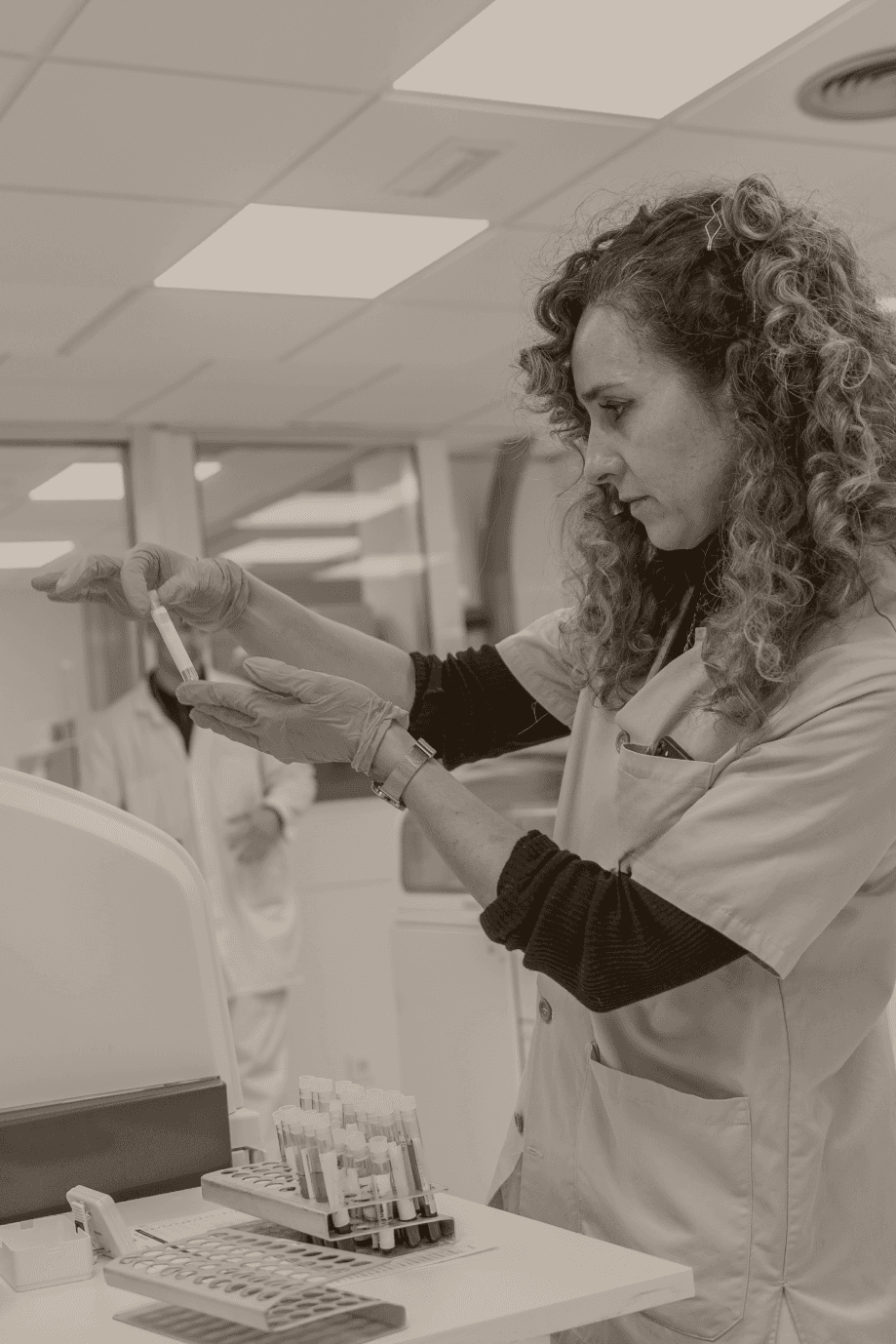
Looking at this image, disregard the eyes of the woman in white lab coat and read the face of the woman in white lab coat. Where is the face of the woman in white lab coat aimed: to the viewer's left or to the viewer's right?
to the viewer's left

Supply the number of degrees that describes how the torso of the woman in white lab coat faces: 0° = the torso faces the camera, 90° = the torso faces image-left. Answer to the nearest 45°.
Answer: approximately 90°

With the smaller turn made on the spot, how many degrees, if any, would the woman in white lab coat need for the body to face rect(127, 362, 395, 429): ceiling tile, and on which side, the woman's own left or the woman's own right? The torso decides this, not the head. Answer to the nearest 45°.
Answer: approximately 90° to the woman's own right

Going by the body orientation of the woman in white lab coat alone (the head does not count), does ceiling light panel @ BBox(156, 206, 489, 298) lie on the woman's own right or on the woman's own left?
on the woman's own right

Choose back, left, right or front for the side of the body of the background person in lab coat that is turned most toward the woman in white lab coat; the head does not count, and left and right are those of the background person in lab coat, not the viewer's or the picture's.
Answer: front

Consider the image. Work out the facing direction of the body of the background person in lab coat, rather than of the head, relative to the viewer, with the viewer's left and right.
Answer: facing the viewer

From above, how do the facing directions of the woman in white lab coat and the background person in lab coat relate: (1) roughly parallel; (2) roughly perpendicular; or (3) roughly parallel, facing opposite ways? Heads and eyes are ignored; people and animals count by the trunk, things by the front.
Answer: roughly perpendicular

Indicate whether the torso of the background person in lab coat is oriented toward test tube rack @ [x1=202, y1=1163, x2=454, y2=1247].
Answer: yes

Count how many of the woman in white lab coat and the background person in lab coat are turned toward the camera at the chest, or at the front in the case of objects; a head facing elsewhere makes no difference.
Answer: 1

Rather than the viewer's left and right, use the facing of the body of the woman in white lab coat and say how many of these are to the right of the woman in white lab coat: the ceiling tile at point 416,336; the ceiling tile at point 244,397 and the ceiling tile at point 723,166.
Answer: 3

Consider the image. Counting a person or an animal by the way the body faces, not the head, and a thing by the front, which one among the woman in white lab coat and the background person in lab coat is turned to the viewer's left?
the woman in white lab coat
